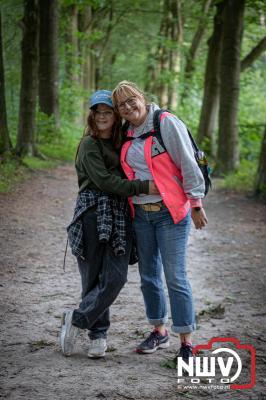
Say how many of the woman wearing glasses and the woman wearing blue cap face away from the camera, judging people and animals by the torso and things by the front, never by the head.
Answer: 0

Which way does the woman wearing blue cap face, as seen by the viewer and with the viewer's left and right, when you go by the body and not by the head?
facing the viewer and to the right of the viewer
